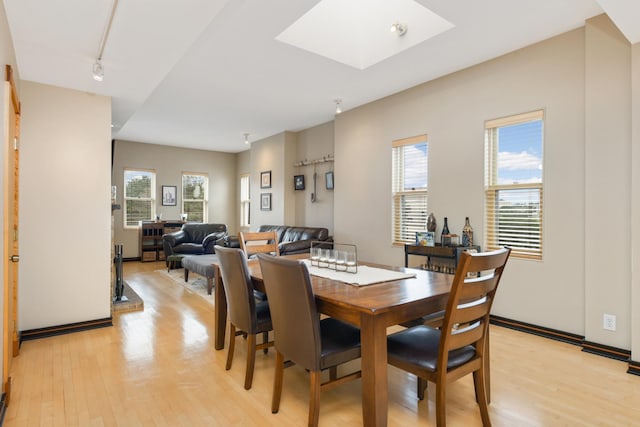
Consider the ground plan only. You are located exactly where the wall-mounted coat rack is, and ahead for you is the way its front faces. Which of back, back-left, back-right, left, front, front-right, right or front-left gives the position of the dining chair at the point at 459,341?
front-left

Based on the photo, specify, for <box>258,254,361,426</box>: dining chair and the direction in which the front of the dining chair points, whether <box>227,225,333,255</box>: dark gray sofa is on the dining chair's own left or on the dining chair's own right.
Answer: on the dining chair's own left

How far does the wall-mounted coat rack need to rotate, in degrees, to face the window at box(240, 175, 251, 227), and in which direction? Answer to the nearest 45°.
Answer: approximately 90° to its right

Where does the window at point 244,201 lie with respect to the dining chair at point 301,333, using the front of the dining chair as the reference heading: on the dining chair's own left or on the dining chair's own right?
on the dining chair's own left

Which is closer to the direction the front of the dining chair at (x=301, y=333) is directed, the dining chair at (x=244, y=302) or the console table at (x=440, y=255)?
the console table

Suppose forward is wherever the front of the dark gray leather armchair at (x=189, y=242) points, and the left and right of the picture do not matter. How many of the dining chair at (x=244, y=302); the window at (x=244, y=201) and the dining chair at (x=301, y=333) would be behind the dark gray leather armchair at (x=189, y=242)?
1

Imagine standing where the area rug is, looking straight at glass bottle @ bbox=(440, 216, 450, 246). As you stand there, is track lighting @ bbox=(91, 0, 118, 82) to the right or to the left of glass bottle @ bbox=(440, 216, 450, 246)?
right

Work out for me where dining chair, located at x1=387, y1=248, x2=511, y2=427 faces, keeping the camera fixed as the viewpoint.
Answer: facing away from the viewer and to the left of the viewer

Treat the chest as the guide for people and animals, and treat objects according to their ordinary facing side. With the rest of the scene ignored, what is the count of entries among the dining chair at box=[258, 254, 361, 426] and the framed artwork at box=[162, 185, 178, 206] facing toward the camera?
1

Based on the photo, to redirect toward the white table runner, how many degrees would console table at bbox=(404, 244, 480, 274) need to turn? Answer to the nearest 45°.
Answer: approximately 45° to its left

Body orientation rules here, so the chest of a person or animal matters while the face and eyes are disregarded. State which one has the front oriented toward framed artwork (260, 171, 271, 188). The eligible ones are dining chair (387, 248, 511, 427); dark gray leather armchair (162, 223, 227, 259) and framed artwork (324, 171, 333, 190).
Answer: the dining chair

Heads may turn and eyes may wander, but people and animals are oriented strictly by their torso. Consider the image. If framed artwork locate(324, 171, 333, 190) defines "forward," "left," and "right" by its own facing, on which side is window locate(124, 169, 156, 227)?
on its right

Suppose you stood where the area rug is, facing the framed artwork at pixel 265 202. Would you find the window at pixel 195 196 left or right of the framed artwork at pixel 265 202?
left

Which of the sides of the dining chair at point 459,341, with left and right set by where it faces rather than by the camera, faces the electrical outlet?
right
